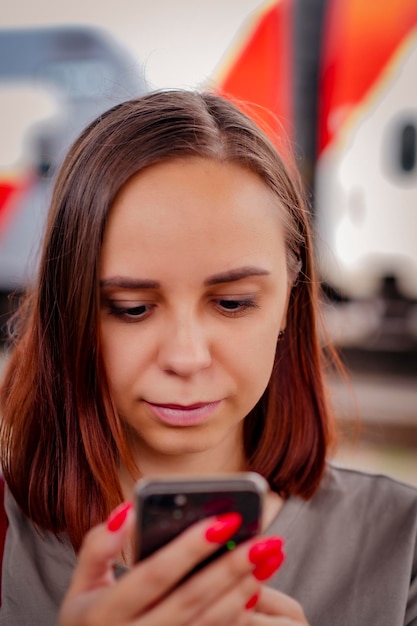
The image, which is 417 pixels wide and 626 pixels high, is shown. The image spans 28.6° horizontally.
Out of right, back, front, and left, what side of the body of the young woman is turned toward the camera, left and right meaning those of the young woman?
front

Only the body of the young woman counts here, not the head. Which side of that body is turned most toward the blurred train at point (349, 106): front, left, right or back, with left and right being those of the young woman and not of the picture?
back

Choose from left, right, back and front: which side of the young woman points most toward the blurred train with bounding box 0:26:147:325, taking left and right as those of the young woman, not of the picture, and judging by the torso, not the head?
back

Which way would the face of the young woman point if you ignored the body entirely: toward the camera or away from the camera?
toward the camera
